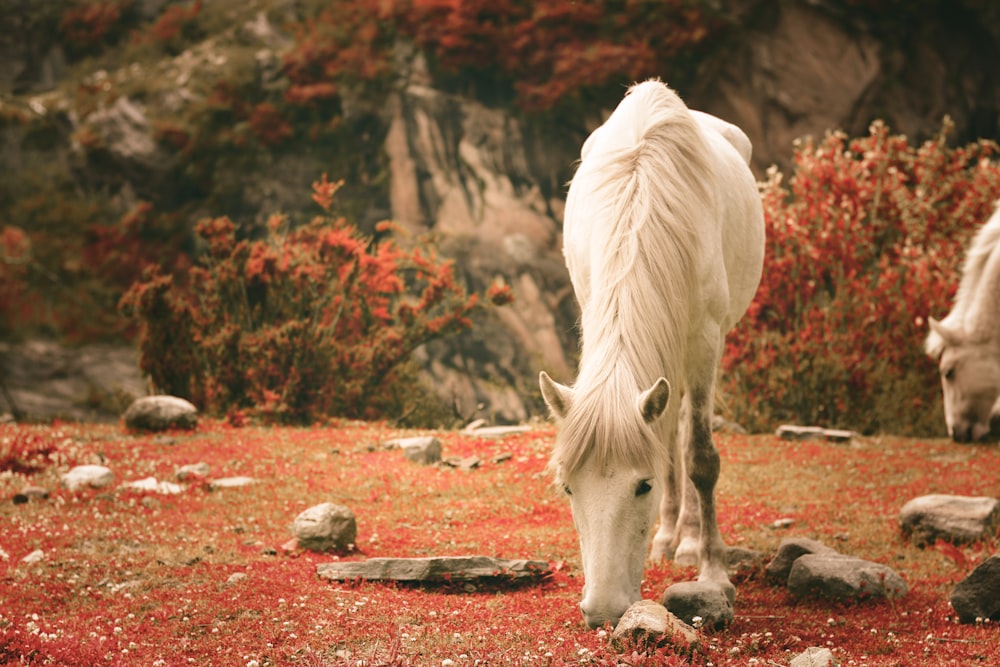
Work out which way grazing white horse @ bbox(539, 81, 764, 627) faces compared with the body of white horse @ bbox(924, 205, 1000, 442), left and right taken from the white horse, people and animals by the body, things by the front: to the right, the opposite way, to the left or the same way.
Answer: to the left

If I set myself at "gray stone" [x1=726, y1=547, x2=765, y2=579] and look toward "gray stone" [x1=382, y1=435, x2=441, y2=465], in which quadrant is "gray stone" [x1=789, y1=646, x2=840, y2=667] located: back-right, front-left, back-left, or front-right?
back-left

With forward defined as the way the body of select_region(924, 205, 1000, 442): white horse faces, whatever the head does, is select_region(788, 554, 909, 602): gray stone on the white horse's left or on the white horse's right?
on the white horse's left

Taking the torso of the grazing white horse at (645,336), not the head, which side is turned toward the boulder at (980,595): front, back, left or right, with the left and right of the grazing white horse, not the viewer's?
left

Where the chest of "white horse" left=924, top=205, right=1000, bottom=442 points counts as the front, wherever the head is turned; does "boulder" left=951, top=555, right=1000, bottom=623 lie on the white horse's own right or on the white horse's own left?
on the white horse's own left

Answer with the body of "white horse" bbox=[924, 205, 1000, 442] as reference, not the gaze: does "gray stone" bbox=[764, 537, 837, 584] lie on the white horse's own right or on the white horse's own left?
on the white horse's own left

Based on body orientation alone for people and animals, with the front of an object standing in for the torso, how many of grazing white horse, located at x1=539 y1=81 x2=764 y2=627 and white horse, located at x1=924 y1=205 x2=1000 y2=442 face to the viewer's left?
1
